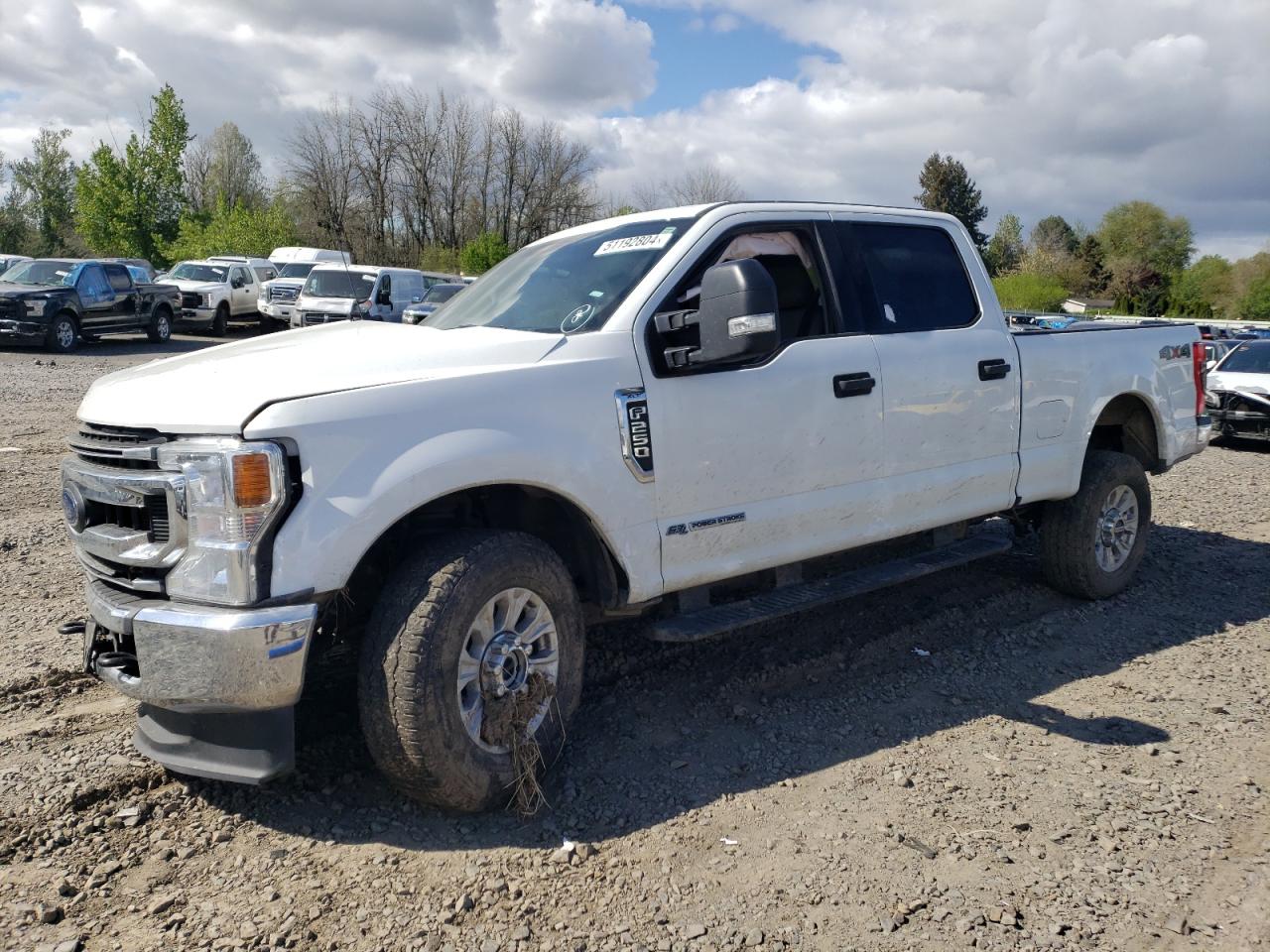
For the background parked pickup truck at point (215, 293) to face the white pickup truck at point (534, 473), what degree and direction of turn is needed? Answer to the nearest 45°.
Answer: approximately 45° to its left

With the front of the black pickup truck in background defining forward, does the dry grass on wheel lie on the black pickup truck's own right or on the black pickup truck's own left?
on the black pickup truck's own left

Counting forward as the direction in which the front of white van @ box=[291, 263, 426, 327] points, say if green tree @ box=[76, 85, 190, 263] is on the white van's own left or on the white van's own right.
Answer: on the white van's own right

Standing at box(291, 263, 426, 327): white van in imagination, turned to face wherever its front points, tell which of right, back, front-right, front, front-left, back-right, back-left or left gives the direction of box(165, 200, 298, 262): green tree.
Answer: back-right

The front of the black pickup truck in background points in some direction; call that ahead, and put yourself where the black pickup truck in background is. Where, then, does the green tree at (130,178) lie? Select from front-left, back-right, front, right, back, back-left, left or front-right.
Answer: back-right

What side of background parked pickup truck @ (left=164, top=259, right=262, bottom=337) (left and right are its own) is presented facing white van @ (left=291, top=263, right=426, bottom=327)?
left

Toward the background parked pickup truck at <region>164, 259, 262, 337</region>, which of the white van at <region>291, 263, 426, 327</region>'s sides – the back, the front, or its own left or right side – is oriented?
right

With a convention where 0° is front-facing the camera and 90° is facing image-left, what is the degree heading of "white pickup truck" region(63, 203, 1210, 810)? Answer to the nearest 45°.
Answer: approximately 45°

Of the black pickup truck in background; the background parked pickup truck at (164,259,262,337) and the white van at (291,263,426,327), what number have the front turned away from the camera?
0

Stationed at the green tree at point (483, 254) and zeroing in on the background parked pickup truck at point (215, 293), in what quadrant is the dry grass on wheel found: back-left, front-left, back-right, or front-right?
front-left

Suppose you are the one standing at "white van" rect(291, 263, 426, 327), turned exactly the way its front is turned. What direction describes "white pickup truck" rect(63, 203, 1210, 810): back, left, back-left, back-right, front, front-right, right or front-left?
front-left
